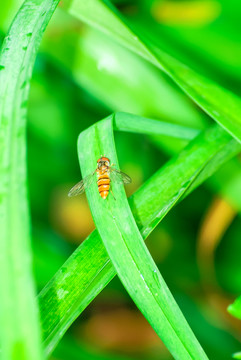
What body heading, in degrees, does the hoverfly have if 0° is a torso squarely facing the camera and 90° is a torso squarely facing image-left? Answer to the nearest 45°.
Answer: approximately 180°
